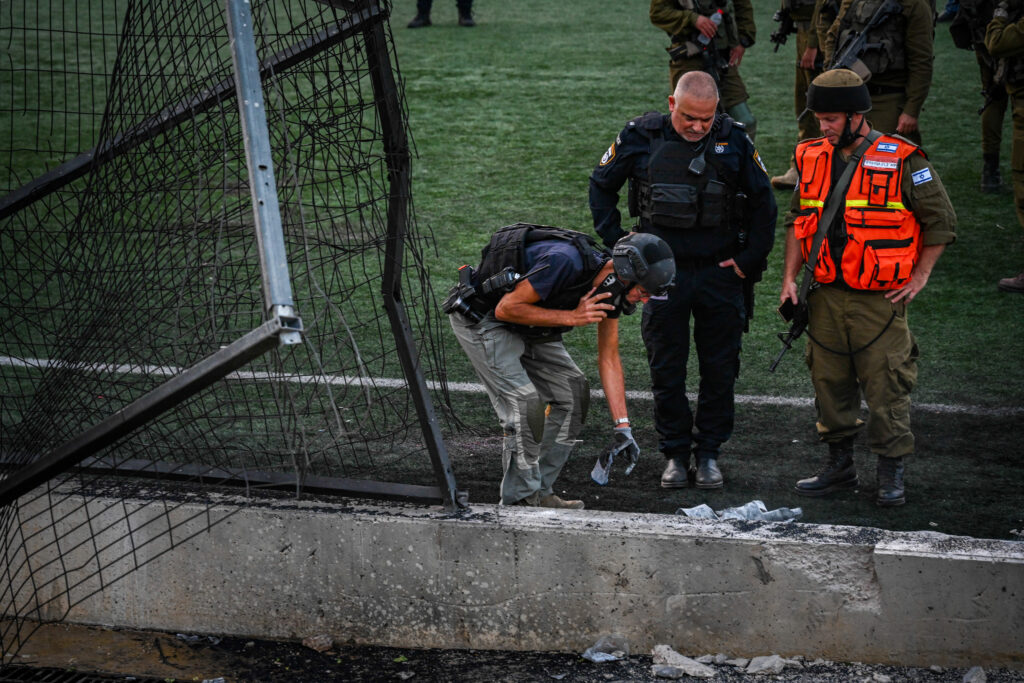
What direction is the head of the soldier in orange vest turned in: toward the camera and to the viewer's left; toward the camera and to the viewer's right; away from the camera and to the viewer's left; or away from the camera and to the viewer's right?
toward the camera and to the viewer's left

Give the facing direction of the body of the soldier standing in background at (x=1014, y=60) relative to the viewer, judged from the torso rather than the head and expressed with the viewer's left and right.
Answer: facing to the left of the viewer

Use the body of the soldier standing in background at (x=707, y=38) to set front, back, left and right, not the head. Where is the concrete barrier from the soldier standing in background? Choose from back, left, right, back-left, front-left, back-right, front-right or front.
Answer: front

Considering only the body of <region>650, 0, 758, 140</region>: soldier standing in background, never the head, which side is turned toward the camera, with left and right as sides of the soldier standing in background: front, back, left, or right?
front

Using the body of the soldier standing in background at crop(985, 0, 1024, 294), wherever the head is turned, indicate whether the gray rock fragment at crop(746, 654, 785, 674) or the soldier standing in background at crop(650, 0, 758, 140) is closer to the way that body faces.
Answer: the soldier standing in background

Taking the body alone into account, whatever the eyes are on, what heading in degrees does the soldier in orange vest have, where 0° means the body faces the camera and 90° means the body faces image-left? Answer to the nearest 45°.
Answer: approximately 45°

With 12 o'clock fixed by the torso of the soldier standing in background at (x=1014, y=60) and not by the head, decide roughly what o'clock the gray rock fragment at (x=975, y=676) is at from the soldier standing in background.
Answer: The gray rock fragment is roughly at 9 o'clock from the soldier standing in background.

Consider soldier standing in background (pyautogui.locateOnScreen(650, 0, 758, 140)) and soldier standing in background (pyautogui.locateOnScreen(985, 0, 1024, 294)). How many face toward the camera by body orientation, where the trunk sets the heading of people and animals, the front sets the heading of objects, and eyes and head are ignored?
1

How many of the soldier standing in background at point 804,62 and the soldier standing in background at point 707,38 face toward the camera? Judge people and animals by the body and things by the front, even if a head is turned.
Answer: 1

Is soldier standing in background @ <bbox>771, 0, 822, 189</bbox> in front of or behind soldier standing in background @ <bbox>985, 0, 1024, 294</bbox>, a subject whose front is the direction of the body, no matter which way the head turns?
in front
